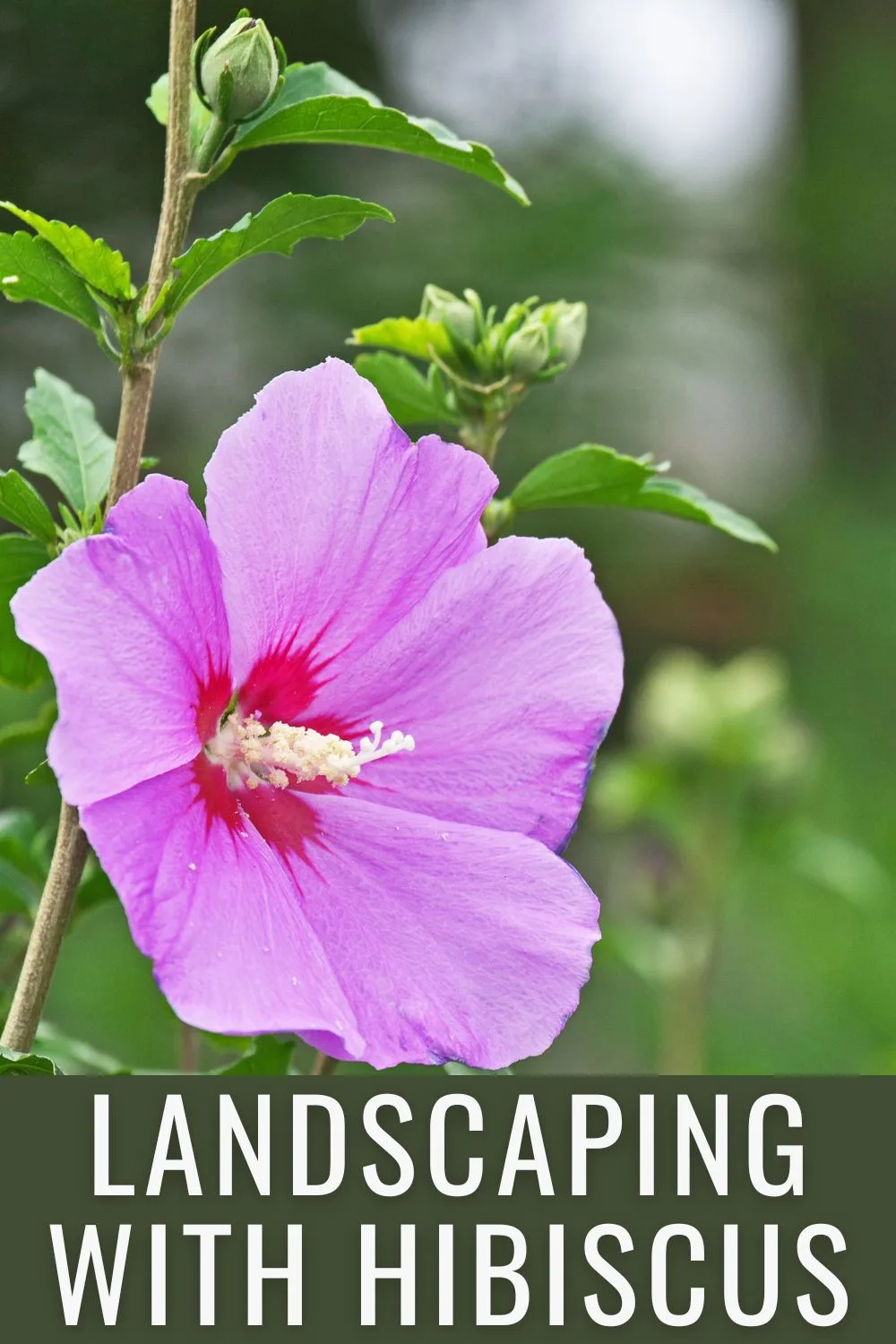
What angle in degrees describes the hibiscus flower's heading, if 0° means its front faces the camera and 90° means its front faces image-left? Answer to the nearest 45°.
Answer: approximately 315°
